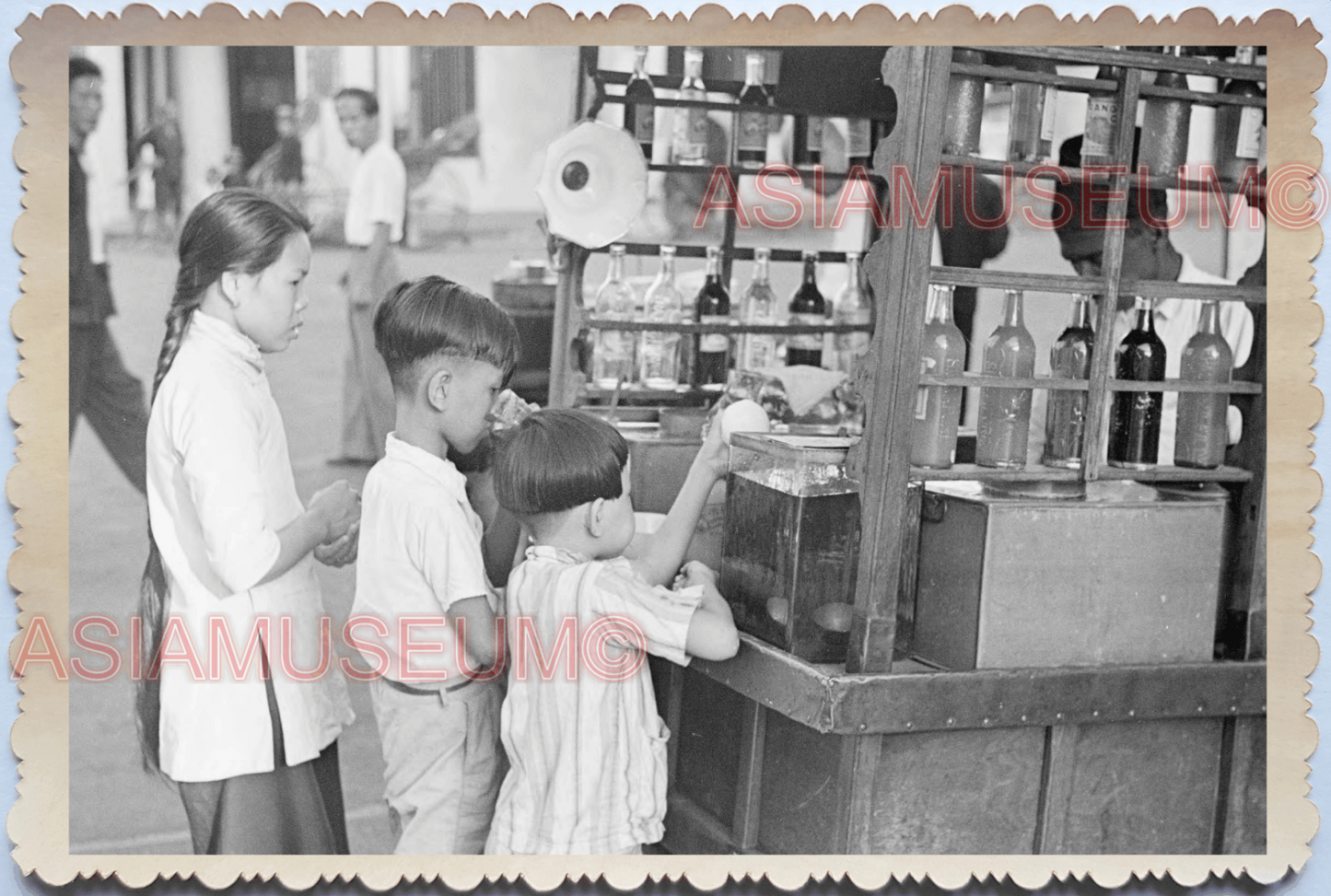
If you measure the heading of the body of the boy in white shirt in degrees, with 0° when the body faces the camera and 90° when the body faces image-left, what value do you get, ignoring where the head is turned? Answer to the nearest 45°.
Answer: approximately 225°

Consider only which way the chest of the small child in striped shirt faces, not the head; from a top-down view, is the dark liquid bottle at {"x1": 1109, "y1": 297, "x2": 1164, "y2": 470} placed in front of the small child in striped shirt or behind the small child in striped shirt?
in front

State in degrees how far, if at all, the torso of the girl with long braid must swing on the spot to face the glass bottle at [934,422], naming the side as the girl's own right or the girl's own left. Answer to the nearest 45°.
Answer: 0° — they already face it

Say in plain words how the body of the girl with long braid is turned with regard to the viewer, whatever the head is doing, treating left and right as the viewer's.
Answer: facing to the right of the viewer

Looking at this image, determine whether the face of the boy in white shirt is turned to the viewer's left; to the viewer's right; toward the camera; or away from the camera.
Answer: to the viewer's right

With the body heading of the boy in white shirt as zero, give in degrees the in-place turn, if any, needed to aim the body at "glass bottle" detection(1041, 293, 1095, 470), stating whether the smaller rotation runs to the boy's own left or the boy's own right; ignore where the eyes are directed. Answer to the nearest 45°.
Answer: approximately 45° to the boy's own right

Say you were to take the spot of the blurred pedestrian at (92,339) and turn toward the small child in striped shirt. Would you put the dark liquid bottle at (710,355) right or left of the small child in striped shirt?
left

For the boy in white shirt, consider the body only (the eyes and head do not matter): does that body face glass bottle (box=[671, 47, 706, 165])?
yes

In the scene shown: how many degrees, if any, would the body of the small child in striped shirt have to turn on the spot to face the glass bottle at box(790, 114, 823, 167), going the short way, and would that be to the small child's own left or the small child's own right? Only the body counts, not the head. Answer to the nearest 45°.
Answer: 0° — they already face it

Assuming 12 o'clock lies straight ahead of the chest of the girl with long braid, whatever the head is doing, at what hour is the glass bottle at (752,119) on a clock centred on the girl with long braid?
The glass bottle is roughly at 11 o'clock from the girl with long braid.

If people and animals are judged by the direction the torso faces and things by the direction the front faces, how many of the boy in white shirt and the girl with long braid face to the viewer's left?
0

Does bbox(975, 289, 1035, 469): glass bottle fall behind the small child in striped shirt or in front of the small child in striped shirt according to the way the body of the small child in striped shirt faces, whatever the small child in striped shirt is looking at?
in front

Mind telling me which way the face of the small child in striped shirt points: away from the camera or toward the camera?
away from the camera
